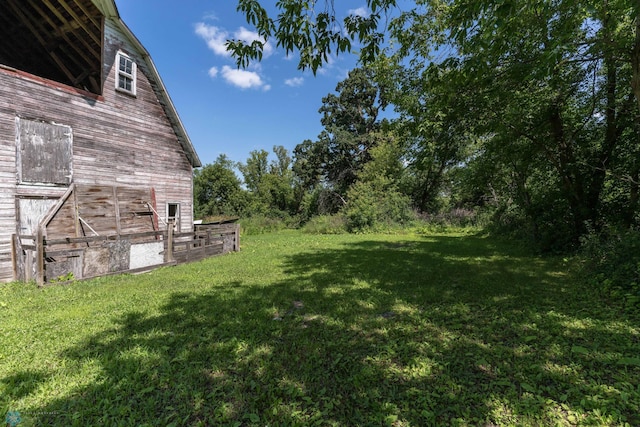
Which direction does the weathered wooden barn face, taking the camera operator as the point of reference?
facing the viewer and to the right of the viewer

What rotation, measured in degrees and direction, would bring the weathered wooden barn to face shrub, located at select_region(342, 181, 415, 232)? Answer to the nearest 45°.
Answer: approximately 45° to its left

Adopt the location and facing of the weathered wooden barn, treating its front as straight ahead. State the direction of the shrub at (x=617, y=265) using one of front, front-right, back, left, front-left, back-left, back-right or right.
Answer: front

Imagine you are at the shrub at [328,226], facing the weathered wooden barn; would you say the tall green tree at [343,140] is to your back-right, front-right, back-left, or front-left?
back-right

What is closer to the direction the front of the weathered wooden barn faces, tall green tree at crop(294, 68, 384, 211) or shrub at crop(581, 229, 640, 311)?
the shrub

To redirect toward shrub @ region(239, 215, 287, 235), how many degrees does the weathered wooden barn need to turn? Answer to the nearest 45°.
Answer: approximately 90° to its left

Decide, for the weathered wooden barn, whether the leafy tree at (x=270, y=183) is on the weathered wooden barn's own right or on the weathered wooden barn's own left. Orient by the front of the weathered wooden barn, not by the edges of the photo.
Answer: on the weathered wooden barn's own left

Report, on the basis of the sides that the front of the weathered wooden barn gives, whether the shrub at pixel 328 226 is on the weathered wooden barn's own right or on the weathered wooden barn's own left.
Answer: on the weathered wooden barn's own left

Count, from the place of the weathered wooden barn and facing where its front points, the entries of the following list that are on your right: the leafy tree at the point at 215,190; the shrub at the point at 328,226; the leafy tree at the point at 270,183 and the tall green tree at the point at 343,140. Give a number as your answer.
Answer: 0

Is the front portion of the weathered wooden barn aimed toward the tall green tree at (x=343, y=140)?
no

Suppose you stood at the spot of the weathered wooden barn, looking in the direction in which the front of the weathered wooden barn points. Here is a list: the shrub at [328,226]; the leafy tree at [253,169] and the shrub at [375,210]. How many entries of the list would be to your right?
0

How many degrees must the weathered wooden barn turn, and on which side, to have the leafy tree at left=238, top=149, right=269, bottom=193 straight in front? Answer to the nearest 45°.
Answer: approximately 90° to its left

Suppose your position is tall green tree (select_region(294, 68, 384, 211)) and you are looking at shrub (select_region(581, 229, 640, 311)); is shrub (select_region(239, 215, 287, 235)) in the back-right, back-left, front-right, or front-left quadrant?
front-right

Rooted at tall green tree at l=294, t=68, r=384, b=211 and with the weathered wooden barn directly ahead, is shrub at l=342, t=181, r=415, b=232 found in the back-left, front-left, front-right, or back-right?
front-left

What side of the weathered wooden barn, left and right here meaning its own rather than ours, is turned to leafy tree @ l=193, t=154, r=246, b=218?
left
